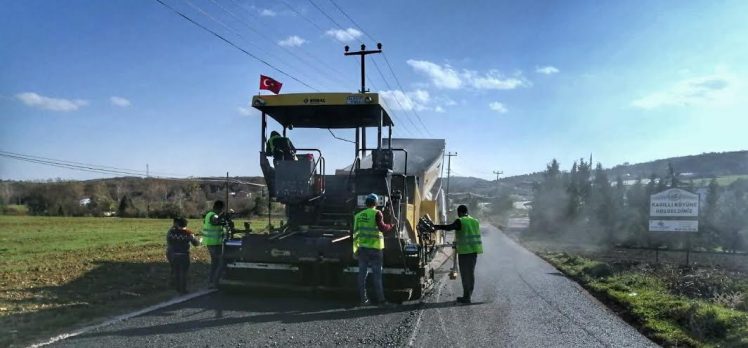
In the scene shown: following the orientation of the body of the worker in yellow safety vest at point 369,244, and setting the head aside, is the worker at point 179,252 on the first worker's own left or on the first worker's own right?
on the first worker's own left

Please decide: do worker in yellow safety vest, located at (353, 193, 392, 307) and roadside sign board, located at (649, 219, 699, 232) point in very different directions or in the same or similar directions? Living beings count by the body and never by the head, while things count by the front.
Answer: very different directions

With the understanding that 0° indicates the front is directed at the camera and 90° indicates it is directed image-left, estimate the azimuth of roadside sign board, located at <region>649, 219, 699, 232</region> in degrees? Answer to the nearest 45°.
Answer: approximately 0°

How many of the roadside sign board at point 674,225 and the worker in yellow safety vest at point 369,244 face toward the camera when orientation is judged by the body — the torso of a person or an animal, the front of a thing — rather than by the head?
1

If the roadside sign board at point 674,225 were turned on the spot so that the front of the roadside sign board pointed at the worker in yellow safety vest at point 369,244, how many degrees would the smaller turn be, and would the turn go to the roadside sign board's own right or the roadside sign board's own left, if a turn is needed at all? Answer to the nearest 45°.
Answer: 0° — it already faces them

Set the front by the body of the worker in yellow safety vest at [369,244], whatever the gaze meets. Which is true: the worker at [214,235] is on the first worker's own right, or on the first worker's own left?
on the first worker's own left

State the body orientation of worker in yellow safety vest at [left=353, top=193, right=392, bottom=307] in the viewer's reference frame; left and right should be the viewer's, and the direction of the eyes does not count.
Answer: facing away from the viewer and to the right of the viewer

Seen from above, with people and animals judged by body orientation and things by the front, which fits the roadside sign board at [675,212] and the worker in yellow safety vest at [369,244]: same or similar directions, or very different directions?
very different directions

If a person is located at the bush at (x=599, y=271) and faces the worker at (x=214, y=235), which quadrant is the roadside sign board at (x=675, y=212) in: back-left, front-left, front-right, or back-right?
back-right

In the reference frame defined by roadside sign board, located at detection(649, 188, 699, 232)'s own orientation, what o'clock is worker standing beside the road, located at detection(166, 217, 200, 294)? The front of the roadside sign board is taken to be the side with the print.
The worker standing beside the road is roughly at 1 o'clock from the roadside sign board.
